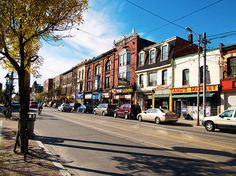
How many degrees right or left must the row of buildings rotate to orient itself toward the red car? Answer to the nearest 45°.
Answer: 0° — it already faces it

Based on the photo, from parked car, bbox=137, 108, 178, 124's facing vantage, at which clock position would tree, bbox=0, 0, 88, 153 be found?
The tree is roughly at 8 o'clock from the parked car.

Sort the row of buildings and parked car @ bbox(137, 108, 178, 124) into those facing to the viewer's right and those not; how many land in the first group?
0

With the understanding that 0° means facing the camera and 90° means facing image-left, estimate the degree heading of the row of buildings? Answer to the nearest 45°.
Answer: approximately 45°

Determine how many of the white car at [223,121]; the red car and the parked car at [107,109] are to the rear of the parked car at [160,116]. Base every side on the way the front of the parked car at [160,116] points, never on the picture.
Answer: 1

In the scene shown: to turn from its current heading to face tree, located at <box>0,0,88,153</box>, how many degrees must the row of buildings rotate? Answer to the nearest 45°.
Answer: approximately 45° to its left

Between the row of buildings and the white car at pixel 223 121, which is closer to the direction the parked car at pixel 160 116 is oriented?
the row of buildings

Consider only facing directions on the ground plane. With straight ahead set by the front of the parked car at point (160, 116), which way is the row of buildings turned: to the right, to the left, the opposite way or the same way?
to the left

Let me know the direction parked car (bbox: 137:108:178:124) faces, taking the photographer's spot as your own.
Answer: facing away from the viewer and to the left of the viewer

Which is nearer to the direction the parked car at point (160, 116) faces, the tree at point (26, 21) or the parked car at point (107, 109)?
the parked car

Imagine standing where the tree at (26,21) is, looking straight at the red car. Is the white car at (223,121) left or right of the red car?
right

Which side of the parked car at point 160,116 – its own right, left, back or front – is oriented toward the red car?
front
